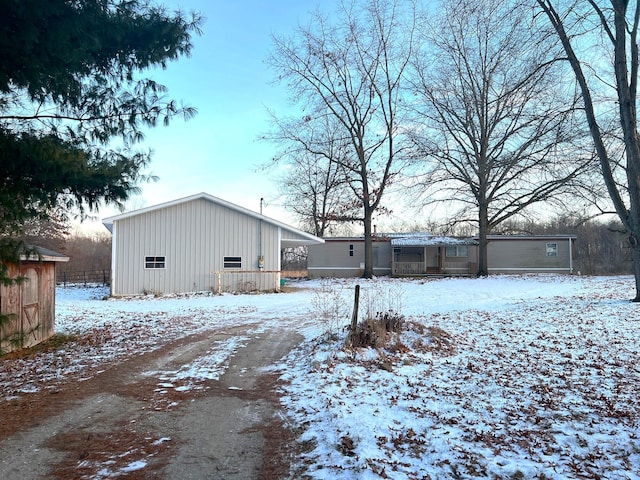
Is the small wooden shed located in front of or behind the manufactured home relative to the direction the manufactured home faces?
in front

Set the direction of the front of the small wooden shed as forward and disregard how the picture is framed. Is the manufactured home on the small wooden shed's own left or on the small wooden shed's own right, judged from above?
on the small wooden shed's own left

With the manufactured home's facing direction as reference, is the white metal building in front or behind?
in front

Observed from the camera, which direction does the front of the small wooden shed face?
facing the viewer and to the right of the viewer

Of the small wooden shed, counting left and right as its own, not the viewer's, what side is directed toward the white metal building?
left

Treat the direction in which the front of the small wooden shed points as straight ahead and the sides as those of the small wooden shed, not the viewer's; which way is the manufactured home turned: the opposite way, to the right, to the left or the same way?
to the right

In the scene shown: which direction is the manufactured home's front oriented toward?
toward the camera
